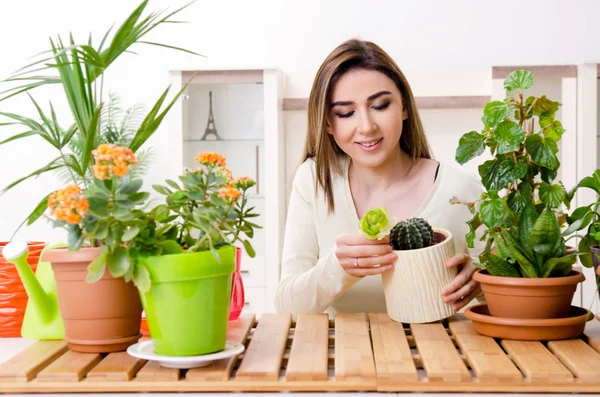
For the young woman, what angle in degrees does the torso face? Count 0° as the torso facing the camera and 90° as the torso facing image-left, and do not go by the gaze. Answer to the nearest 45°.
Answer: approximately 0°

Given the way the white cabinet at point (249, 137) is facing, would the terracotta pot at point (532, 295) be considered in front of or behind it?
in front

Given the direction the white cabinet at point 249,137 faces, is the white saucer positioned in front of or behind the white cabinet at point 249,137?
in front

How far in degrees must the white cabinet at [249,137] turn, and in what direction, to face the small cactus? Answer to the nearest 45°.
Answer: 0° — it already faces it

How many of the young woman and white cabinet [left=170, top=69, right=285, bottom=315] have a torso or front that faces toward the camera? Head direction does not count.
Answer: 2

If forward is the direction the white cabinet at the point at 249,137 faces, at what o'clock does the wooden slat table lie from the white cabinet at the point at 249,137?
The wooden slat table is roughly at 12 o'clock from the white cabinet.

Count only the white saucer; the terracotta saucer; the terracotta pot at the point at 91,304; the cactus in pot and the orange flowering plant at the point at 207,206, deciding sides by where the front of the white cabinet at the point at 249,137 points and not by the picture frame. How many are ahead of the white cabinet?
5

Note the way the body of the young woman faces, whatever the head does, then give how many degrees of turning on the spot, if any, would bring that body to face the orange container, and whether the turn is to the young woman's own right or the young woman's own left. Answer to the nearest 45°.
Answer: approximately 45° to the young woman's own right

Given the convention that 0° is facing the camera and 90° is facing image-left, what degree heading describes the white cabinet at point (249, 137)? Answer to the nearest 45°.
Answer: approximately 0°
